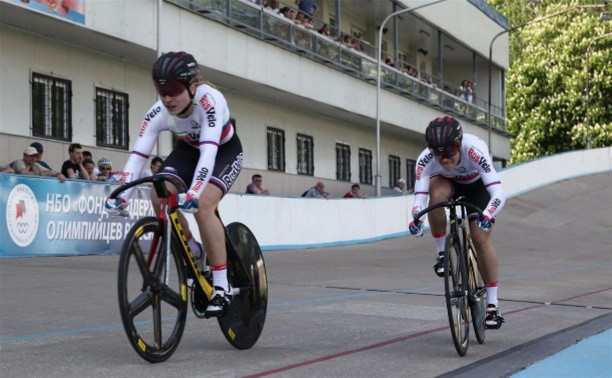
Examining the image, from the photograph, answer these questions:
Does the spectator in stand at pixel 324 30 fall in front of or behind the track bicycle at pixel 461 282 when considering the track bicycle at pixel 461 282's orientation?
behind

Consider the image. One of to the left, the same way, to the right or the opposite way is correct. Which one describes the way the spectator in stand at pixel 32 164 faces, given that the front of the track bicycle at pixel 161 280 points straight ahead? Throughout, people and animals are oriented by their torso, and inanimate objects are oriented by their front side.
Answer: to the left

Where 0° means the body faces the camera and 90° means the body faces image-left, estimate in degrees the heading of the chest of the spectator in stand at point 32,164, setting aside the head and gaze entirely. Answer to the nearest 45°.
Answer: approximately 315°

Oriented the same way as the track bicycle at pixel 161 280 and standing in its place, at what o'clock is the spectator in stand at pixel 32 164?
The spectator in stand is roughly at 4 o'clock from the track bicycle.

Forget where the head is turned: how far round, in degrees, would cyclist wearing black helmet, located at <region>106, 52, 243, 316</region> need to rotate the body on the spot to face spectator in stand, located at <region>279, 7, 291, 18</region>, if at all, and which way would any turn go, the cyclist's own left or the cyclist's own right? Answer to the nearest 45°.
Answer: approximately 135° to the cyclist's own right

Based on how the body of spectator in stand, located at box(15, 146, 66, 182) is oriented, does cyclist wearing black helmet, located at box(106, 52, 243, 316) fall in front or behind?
in front

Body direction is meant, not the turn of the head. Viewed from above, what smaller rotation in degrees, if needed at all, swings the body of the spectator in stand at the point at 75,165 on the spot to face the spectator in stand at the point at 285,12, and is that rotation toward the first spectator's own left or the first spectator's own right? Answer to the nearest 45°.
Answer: approximately 90° to the first spectator's own left

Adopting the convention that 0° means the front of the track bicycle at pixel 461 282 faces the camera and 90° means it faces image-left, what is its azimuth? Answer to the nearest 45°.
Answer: approximately 0°

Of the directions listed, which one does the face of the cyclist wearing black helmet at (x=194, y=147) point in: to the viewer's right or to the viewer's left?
to the viewer's left
